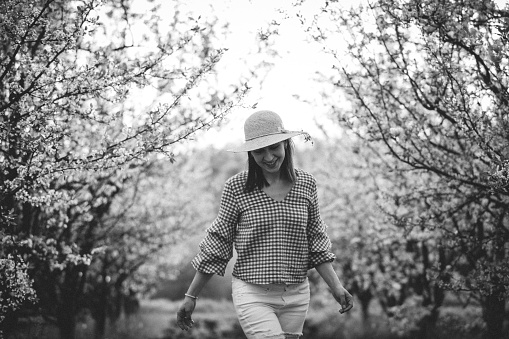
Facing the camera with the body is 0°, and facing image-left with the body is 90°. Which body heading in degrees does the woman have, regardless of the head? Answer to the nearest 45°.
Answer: approximately 0°
